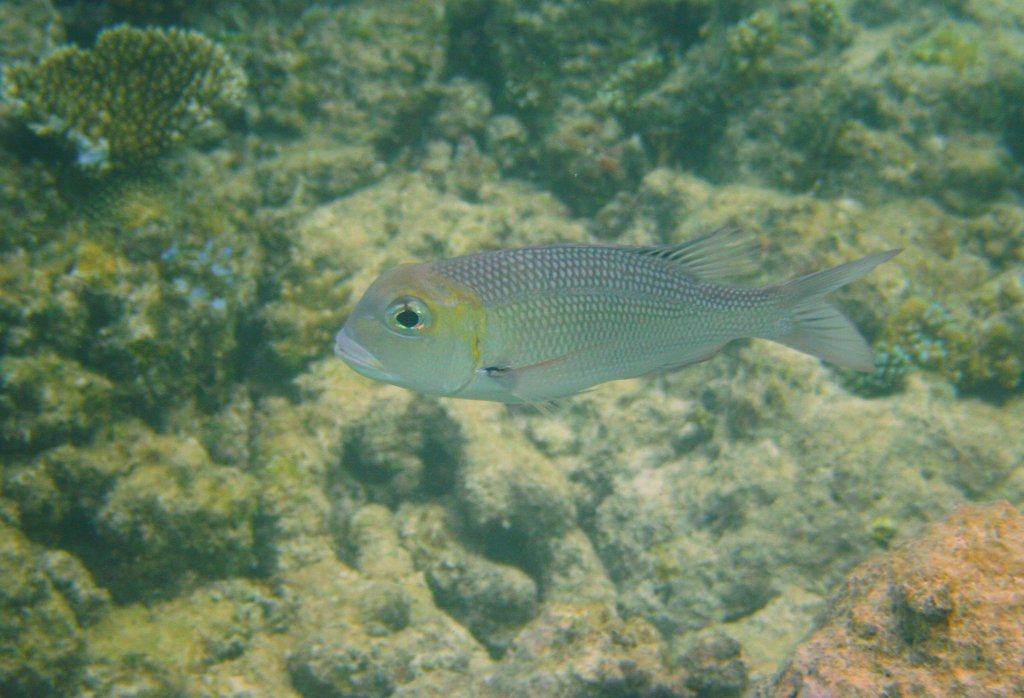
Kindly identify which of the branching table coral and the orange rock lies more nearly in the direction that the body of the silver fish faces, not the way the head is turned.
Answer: the branching table coral

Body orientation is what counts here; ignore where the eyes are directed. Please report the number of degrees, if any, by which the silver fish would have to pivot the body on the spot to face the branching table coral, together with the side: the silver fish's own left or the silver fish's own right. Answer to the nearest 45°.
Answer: approximately 45° to the silver fish's own right

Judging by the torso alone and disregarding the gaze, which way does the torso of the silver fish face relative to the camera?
to the viewer's left
